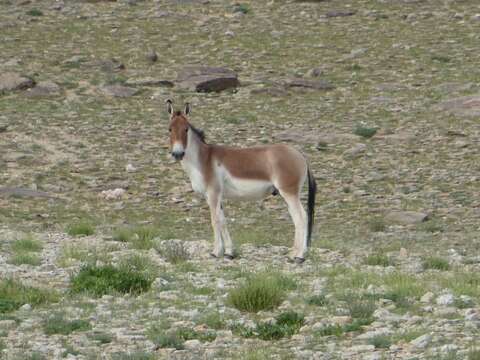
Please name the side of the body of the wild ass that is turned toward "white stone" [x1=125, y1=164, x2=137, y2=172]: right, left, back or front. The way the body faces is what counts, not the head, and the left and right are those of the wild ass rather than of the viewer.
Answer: right

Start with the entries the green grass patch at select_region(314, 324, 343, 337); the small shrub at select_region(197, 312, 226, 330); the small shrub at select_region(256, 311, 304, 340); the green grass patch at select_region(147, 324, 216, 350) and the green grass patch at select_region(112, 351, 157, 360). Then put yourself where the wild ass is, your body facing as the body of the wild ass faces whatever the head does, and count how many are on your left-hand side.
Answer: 5

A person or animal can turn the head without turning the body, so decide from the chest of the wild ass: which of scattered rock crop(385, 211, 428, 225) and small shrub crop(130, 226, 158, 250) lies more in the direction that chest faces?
the small shrub

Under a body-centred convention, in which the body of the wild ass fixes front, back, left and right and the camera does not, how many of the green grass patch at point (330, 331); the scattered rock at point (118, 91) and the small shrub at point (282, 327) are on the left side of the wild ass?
2

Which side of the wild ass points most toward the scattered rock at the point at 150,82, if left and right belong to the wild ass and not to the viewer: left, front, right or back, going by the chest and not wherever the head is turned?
right

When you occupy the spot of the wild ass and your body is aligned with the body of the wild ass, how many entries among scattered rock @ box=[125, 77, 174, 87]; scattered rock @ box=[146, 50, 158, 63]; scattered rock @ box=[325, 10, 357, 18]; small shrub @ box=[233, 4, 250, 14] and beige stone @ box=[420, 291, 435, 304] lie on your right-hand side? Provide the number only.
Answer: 4

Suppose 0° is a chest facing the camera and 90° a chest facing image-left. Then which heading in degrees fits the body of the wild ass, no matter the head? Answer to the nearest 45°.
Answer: approximately 90°

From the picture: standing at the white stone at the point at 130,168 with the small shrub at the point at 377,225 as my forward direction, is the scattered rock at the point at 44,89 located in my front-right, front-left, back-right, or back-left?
back-left

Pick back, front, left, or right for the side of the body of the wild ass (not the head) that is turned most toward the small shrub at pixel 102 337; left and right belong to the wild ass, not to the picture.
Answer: left

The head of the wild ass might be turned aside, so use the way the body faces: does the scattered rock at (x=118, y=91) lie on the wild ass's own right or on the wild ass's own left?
on the wild ass's own right

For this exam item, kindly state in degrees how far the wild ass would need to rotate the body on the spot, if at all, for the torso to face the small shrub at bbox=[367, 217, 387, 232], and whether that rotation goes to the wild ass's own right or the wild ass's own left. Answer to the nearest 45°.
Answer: approximately 135° to the wild ass's own right
